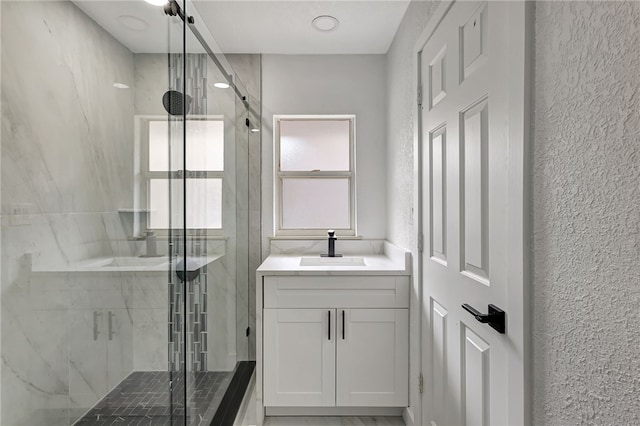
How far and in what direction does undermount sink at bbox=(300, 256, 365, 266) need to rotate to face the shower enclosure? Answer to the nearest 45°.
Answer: approximately 45° to its right

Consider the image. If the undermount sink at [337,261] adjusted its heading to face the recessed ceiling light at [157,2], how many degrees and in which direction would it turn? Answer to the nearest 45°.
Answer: approximately 45° to its right

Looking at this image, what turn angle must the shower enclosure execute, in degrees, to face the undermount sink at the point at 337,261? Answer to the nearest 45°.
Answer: approximately 45° to its left

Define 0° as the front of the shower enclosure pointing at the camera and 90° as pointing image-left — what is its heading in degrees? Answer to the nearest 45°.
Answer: approximately 270°

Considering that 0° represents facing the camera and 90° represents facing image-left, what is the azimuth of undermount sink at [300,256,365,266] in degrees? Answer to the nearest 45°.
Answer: approximately 0°
